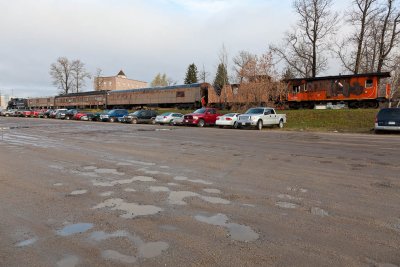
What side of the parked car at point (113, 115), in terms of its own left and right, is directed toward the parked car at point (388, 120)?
left

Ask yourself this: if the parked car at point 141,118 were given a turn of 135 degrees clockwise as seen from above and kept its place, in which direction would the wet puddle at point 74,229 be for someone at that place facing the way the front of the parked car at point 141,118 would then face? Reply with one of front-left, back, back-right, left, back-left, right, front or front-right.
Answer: back

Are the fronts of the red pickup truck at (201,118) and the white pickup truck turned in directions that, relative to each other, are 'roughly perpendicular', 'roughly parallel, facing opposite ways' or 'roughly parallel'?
roughly parallel

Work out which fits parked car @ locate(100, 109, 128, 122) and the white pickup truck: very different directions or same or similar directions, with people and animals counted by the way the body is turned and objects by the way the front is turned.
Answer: same or similar directions

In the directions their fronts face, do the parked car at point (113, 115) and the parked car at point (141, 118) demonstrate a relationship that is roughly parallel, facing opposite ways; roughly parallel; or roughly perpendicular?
roughly parallel

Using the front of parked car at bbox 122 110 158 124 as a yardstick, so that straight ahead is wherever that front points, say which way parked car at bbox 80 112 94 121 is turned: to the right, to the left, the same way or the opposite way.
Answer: the same way

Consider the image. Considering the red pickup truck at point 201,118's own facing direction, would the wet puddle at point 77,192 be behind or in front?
in front

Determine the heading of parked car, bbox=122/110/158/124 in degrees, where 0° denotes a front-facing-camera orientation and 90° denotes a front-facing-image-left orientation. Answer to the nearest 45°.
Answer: approximately 45°

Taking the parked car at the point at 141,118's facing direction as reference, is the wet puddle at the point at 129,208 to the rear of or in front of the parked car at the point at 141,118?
in front

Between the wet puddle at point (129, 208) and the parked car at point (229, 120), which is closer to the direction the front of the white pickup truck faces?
the wet puddle

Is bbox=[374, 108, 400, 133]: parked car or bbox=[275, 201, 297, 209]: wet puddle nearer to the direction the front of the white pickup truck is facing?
the wet puddle

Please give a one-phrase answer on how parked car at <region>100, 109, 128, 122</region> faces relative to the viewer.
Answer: facing the viewer and to the left of the viewer

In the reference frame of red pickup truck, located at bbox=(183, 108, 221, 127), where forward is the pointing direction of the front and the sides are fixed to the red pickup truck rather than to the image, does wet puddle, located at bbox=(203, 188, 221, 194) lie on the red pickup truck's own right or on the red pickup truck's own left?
on the red pickup truck's own left

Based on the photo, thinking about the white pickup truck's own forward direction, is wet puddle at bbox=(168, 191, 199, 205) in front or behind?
in front

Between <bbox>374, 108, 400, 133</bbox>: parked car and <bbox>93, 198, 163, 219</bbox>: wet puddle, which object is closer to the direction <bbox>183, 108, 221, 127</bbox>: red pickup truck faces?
the wet puddle

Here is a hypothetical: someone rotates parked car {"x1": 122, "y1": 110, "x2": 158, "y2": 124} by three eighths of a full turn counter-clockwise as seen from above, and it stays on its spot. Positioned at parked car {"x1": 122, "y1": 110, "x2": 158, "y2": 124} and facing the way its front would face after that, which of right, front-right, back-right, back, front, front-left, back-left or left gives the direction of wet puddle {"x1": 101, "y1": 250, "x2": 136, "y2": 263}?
right

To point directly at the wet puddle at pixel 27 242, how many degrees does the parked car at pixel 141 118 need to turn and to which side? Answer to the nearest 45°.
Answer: approximately 45° to its left

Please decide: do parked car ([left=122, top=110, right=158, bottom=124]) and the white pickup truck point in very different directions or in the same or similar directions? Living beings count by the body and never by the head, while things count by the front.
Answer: same or similar directions
